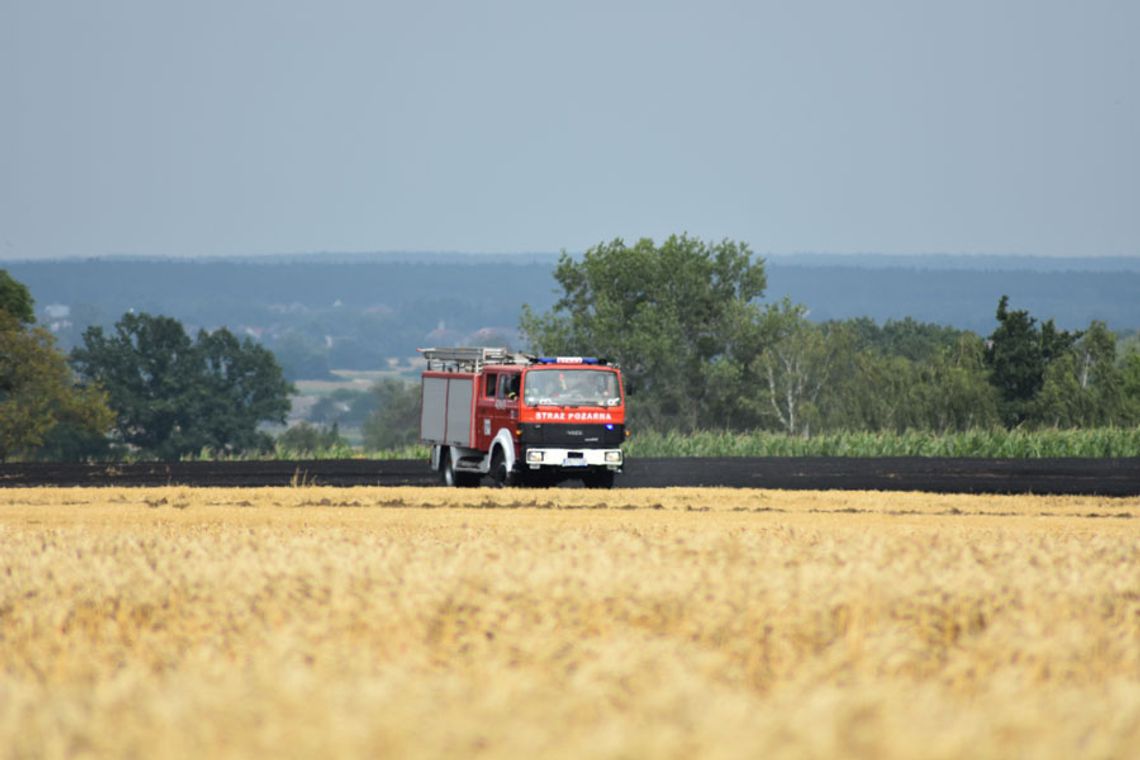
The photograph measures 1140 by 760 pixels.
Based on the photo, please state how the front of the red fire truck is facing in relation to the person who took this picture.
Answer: facing the viewer and to the right of the viewer
